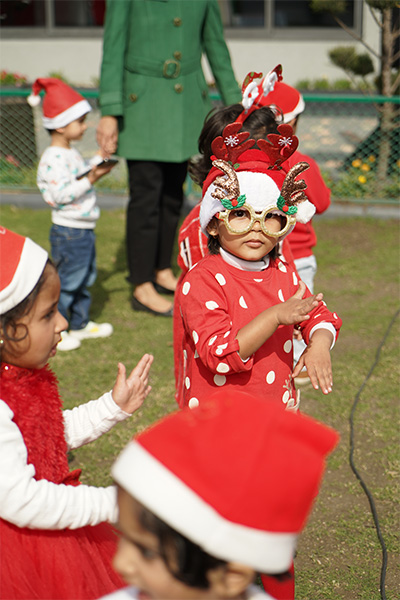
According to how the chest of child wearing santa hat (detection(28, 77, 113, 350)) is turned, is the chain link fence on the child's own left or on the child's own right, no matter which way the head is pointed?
on the child's own left

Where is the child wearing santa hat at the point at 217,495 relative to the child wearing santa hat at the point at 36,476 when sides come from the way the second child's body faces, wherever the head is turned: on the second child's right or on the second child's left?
on the second child's right

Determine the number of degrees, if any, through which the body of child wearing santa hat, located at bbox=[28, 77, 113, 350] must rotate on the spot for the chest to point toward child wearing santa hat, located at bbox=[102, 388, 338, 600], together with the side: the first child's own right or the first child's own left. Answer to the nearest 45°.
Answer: approximately 90° to the first child's own right

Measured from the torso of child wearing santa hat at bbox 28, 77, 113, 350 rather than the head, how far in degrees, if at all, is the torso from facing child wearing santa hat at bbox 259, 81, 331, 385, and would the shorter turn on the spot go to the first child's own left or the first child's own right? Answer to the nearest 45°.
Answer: approximately 45° to the first child's own right

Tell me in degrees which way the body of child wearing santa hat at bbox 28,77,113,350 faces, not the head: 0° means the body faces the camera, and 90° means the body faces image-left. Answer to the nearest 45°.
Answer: approximately 270°

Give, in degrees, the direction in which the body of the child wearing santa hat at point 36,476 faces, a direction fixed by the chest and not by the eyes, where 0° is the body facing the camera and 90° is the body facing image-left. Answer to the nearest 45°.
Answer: approximately 270°

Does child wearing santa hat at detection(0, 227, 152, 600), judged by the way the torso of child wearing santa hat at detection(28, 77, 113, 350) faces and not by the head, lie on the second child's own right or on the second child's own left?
on the second child's own right

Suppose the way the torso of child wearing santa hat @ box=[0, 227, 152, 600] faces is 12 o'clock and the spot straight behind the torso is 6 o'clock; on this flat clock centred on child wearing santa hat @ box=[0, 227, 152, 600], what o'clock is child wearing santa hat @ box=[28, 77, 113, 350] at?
child wearing santa hat @ box=[28, 77, 113, 350] is roughly at 9 o'clock from child wearing santa hat @ box=[0, 227, 152, 600].

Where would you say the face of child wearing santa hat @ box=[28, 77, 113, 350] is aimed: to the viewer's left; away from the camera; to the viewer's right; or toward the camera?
to the viewer's right
